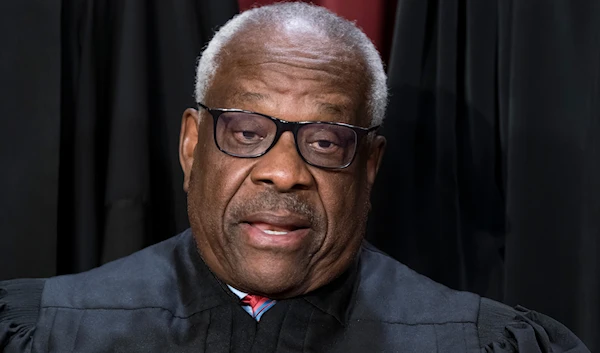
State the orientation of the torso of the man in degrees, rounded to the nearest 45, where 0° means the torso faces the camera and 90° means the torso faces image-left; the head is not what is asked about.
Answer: approximately 0°
